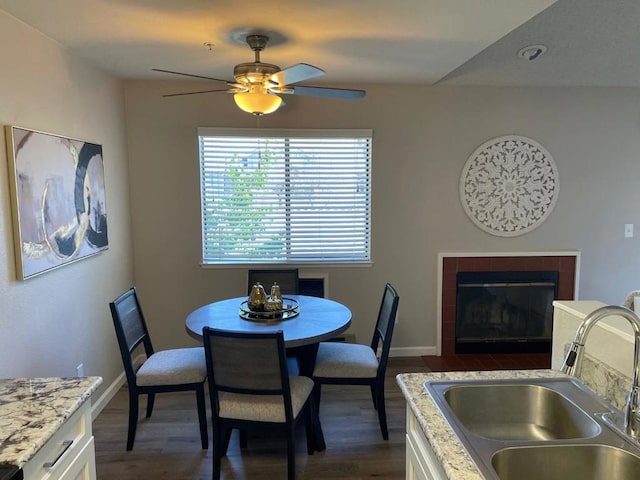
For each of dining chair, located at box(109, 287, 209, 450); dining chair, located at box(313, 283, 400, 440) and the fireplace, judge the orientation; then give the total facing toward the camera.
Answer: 1

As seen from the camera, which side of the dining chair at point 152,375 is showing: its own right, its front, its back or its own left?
right

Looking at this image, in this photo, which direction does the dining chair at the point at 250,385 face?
away from the camera

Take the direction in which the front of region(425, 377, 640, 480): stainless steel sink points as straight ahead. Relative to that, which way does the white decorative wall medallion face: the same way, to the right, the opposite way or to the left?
to the left

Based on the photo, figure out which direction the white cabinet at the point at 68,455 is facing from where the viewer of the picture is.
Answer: facing the viewer and to the right of the viewer

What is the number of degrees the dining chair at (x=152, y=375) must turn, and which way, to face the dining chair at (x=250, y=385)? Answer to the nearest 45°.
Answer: approximately 45° to its right

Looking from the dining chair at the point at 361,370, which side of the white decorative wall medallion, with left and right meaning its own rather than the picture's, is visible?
front

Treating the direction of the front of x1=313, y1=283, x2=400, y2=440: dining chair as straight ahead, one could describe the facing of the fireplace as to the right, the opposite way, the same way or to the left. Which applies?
to the left
